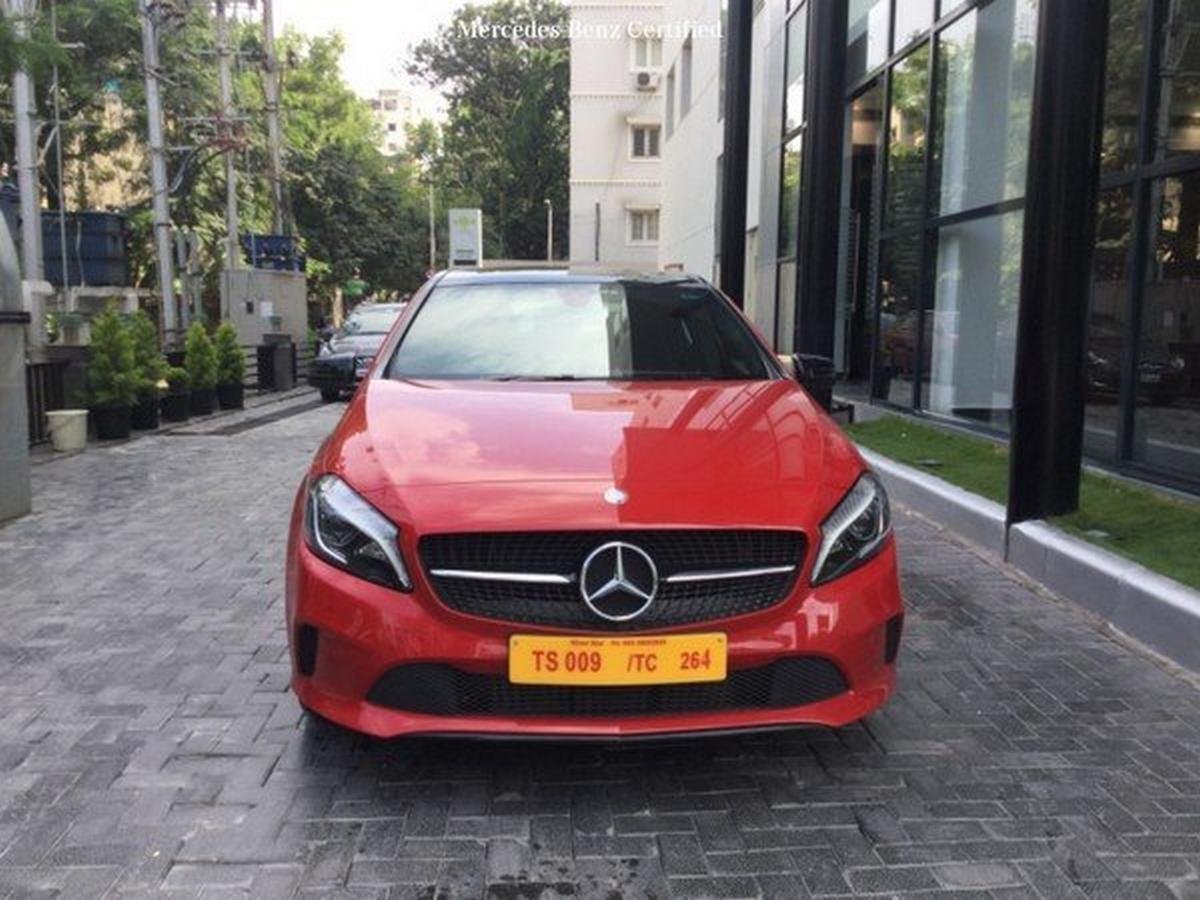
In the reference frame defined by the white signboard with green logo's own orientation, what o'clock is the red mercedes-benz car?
The red mercedes-benz car is roughly at 12 o'clock from the white signboard with green logo.

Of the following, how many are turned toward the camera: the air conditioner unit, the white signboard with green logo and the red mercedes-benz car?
3

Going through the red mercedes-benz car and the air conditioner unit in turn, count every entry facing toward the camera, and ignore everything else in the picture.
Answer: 2

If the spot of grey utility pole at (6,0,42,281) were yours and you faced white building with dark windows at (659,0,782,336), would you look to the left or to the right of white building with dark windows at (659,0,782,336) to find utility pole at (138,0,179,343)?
left

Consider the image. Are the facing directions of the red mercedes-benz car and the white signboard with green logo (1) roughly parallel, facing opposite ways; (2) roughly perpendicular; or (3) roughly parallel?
roughly parallel

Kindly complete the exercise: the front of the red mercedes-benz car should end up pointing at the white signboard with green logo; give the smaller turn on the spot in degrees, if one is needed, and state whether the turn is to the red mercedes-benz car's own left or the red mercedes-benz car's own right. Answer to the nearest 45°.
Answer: approximately 180°

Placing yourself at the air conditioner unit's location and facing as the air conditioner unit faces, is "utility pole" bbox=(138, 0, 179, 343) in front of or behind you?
in front

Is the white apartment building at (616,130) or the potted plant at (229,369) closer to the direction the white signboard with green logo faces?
the potted plant

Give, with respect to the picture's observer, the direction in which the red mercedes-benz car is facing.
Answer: facing the viewer

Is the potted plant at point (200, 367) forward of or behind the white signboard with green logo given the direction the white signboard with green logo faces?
forward

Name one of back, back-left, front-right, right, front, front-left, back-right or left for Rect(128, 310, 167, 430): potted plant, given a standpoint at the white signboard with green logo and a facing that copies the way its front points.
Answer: front

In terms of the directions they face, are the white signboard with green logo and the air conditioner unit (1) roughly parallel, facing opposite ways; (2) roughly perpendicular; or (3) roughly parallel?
roughly parallel

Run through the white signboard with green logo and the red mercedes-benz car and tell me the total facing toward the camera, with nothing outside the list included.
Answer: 2

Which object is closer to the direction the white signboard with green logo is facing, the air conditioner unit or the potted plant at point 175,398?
the potted plant

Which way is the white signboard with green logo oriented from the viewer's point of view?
toward the camera

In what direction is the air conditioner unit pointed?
toward the camera

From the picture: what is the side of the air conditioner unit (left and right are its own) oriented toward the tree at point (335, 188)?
right
